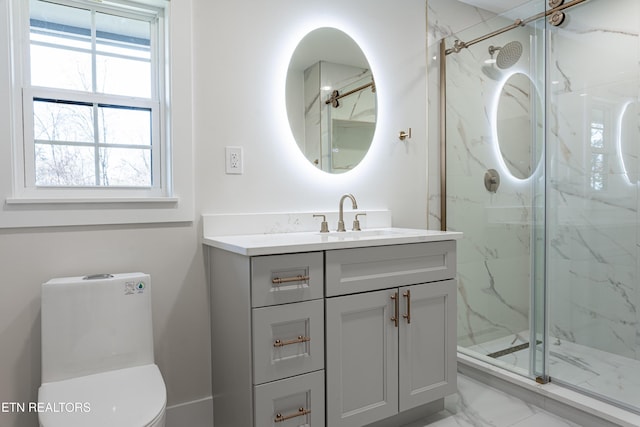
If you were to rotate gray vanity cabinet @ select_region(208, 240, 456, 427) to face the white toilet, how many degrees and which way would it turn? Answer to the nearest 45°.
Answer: approximately 135° to its right

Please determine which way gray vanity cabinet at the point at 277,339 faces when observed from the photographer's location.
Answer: facing the viewer and to the right of the viewer

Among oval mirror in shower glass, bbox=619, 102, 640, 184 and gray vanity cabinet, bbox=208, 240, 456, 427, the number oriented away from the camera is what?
0

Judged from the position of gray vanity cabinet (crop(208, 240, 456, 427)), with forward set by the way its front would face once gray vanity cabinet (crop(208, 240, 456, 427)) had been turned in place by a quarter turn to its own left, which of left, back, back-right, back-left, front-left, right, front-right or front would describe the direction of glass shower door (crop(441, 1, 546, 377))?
front

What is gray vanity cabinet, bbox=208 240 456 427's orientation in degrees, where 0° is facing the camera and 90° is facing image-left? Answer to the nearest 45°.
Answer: approximately 315°

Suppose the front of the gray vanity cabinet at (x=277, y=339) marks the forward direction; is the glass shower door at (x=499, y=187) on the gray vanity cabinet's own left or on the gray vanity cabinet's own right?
on the gray vanity cabinet's own left
